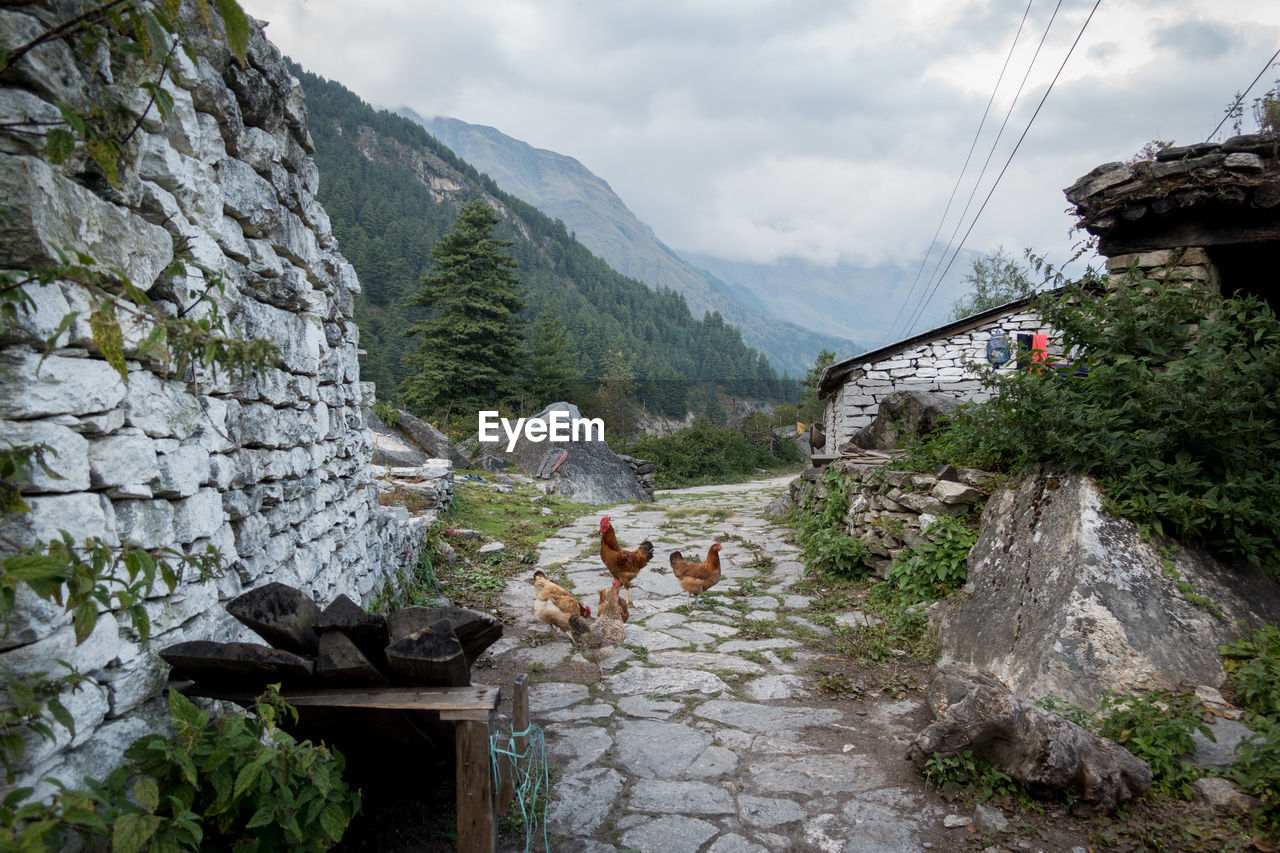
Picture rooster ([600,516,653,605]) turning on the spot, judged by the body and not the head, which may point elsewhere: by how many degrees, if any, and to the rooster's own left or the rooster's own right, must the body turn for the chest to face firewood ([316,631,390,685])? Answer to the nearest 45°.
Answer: approximately 90° to the rooster's own left

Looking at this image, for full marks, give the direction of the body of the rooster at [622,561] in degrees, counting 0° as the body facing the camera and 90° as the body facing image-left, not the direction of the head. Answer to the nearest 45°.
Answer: approximately 90°

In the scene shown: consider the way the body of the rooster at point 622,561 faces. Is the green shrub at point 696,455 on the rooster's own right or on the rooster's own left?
on the rooster's own right
